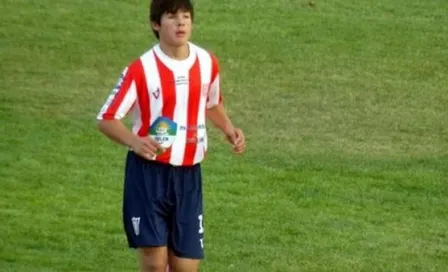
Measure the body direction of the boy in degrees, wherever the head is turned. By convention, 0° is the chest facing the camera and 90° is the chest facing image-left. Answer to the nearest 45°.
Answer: approximately 315°
